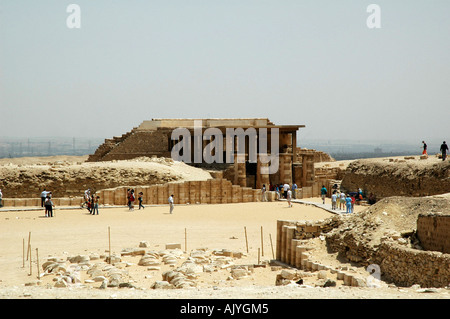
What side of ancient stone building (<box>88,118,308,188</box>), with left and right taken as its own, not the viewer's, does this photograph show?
front

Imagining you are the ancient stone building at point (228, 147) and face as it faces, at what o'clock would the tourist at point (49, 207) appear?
The tourist is roughly at 1 o'clock from the ancient stone building.

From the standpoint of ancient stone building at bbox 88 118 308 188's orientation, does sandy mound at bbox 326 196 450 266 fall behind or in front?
in front

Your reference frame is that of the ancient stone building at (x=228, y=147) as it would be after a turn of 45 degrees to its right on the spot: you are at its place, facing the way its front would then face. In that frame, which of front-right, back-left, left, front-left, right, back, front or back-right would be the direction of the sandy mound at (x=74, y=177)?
front

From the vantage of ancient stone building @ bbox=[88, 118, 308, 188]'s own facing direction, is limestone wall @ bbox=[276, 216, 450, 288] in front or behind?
in front

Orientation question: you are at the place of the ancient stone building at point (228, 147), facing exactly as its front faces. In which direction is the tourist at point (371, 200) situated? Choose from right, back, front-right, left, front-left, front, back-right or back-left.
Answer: front-left

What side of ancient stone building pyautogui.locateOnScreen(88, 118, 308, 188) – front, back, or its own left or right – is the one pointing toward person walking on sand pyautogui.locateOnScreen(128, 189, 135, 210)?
front

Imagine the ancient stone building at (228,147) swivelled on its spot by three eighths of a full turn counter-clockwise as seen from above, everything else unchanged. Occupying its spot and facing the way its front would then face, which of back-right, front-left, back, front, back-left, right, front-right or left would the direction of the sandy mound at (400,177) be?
right

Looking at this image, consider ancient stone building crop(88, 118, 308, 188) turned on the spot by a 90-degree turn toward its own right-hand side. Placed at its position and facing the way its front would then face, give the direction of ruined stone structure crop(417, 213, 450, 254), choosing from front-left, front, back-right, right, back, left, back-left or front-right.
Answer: left
